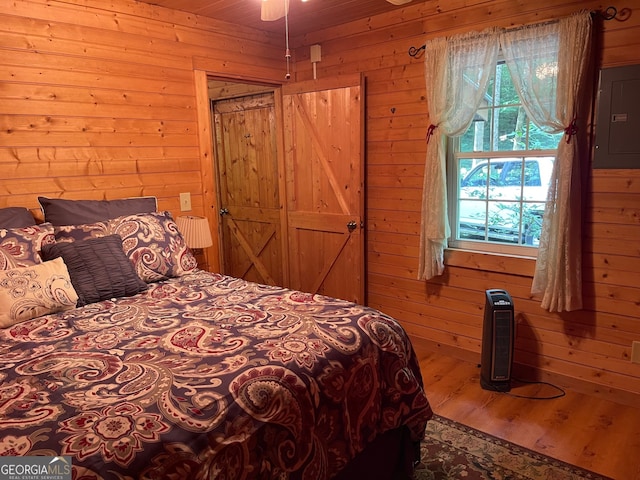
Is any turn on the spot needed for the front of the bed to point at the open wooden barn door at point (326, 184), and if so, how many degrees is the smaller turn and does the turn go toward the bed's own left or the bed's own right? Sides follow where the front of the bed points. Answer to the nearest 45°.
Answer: approximately 90° to the bed's own left

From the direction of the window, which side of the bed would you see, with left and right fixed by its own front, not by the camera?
left

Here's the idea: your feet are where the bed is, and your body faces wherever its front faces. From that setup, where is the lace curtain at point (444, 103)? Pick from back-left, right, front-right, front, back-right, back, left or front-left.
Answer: left

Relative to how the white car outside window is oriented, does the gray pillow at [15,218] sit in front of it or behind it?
in front

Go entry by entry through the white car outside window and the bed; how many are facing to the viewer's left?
1

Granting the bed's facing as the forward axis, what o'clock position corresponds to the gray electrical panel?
The gray electrical panel is roughly at 10 o'clock from the bed.

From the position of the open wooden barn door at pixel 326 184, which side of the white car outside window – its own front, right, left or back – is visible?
front

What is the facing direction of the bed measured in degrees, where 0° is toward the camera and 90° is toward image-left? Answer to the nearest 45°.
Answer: approximately 315°

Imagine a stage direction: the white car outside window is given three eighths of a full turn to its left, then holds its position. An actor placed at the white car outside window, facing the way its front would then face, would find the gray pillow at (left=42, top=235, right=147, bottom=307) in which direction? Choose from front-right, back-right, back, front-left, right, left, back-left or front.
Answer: right

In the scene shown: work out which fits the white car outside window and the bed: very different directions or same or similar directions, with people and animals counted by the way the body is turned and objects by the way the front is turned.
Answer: very different directions

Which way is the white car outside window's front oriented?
to the viewer's left

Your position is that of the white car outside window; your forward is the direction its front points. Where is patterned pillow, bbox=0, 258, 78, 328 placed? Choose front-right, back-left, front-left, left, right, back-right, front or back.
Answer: front-left
